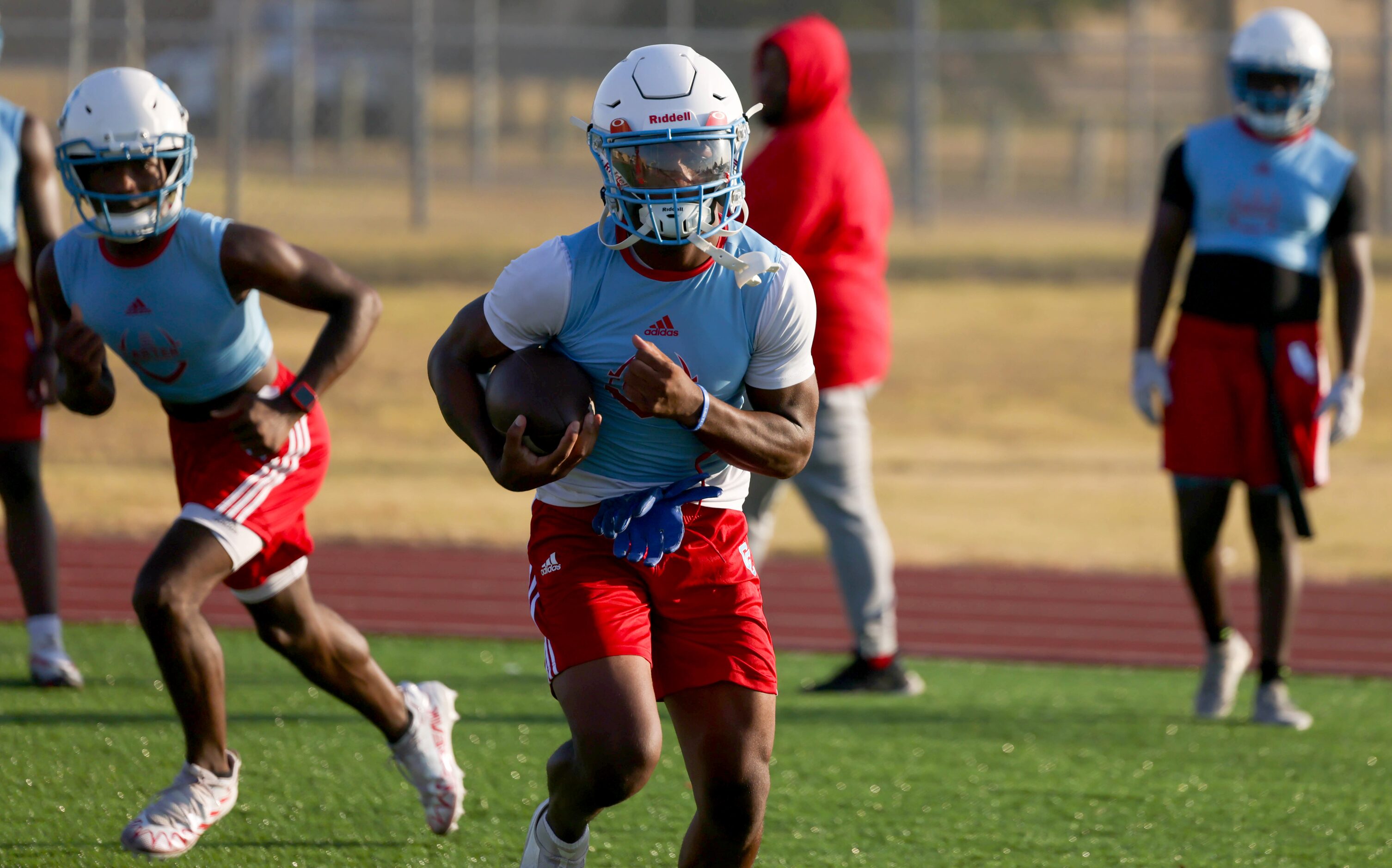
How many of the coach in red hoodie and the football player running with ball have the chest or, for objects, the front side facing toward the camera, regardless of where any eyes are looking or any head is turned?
1

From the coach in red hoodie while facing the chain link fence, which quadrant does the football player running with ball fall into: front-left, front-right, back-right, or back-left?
back-left

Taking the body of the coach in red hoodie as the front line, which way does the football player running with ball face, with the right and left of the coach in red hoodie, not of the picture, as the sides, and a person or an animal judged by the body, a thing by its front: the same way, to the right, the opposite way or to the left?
to the left

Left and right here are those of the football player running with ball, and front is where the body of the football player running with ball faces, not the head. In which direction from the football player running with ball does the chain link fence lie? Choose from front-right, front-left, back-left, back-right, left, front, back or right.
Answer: back

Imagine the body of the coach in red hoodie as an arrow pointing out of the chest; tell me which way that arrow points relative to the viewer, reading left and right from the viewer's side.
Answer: facing to the left of the viewer

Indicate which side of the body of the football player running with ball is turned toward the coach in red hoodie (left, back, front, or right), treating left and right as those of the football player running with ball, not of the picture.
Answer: back

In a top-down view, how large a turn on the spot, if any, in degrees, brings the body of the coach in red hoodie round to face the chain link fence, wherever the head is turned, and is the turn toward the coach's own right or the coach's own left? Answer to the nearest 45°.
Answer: approximately 90° to the coach's own right

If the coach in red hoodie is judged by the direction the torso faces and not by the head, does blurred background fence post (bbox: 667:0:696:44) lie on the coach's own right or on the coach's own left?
on the coach's own right

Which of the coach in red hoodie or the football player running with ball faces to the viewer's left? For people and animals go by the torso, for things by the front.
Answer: the coach in red hoodie

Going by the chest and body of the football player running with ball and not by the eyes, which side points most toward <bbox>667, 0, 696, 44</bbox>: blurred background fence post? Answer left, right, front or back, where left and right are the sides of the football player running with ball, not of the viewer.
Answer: back

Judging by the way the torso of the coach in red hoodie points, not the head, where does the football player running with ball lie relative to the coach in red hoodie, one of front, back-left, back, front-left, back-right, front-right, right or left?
left
